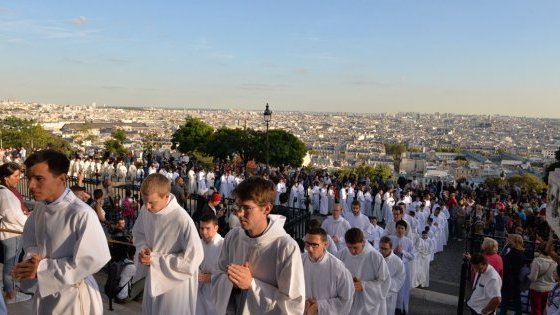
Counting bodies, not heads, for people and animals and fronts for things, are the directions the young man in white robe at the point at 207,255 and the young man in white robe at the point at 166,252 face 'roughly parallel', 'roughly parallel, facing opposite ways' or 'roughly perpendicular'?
roughly parallel

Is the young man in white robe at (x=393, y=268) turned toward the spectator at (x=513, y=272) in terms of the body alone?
no

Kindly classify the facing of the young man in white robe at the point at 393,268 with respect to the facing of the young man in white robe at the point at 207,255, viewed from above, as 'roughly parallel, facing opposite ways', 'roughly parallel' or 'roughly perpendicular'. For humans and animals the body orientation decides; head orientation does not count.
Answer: roughly parallel

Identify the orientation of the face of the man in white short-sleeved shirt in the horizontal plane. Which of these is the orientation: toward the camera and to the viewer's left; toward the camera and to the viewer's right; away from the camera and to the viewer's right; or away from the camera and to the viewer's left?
toward the camera and to the viewer's left

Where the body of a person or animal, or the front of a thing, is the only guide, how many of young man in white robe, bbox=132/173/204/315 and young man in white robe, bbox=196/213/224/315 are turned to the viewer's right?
0

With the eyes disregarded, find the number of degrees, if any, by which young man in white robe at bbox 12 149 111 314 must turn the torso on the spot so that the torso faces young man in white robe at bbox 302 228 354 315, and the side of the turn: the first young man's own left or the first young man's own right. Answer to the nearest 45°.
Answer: approximately 135° to the first young man's own left

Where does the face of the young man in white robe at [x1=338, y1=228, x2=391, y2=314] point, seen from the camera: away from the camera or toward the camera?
toward the camera

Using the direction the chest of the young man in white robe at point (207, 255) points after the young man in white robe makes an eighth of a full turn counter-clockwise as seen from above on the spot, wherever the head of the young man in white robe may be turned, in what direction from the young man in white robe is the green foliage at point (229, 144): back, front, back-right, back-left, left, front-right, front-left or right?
back

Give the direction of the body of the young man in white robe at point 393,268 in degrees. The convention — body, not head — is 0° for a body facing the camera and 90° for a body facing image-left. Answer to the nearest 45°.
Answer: approximately 45°

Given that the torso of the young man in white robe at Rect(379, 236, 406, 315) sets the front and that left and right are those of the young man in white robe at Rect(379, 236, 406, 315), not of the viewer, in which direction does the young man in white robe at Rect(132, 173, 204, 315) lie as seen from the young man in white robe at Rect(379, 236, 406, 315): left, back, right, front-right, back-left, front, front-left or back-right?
front

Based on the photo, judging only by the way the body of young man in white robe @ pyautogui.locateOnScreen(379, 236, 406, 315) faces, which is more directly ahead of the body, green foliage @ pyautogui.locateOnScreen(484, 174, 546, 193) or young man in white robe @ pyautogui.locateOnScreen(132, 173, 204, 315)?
the young man in white robe

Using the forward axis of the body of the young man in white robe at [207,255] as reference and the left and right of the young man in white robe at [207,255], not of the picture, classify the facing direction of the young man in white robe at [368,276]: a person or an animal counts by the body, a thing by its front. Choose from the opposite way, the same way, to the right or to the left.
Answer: the same way

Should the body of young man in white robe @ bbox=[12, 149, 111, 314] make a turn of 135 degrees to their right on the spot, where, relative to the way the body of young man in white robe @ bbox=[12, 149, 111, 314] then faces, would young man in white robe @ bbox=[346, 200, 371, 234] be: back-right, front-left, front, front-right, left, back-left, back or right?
front-right

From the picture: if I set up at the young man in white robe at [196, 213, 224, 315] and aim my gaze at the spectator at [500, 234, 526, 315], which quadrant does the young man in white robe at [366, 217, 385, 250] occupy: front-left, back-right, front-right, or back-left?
front-left

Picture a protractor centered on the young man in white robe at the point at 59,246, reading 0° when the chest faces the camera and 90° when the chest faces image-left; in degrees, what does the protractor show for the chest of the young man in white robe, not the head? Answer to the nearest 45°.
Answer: approximately 45°
